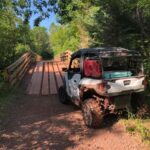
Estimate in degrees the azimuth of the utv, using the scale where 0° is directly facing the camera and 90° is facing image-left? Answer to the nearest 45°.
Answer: approximately 135°
